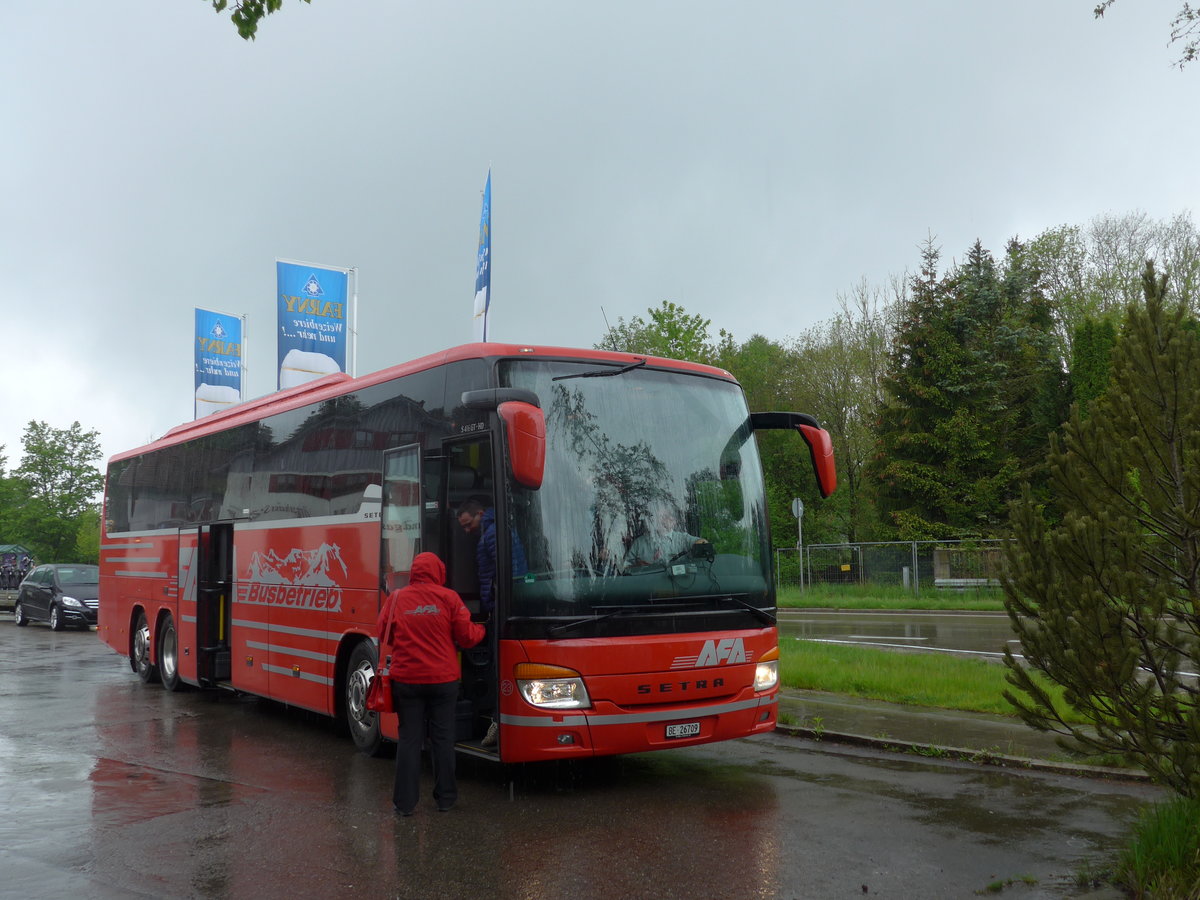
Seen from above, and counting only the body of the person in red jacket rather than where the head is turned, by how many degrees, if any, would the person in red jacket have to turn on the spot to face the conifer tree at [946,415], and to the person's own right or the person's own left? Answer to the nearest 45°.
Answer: approximately 45° to the person's own right

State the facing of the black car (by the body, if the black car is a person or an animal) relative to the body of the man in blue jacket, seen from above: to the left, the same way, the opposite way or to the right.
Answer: to the left

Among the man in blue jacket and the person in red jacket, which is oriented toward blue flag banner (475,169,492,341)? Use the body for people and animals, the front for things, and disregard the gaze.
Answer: the person in red jacket

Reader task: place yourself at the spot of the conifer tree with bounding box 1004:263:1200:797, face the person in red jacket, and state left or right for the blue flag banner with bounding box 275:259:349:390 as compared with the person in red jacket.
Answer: right

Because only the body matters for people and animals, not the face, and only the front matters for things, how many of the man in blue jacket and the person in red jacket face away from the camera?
1

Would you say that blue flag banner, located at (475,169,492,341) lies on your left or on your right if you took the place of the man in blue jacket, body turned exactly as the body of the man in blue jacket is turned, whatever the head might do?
on your right

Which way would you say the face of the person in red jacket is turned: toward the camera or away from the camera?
away from the camera

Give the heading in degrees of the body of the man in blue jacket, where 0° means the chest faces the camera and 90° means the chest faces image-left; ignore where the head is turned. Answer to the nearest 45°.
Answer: approximately 45°

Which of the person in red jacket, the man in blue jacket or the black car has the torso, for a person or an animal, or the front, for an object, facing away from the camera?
the person in red jacket

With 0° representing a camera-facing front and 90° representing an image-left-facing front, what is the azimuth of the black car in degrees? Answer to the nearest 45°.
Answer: approximately 315°

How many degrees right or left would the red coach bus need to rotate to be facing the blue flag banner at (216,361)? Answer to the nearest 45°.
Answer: approximately 135° to its left

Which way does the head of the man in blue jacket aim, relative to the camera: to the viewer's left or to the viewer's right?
to the viewer's left

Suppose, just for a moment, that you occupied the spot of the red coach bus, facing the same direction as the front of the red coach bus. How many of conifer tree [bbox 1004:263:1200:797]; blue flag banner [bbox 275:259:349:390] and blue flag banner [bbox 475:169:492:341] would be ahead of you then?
1

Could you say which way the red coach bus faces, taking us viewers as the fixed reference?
facing the viewer and to the right of the viewer

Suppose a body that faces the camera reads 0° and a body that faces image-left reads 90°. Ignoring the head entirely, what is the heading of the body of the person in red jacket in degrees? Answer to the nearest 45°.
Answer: approximately 180°
